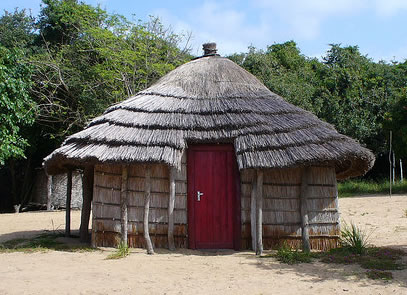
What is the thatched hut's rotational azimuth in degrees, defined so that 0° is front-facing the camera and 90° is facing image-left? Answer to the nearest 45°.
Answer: approximately 0°
